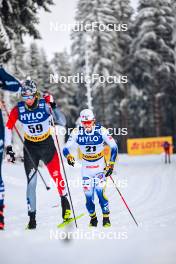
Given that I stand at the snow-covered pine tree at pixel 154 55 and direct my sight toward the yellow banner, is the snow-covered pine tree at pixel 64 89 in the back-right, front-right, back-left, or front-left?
back-right

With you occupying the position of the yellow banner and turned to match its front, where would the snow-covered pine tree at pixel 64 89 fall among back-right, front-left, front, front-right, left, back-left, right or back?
back-right

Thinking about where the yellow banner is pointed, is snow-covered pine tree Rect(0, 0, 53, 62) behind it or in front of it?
in front

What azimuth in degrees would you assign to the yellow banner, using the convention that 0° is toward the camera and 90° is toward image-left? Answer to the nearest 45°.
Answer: approximately 0°
